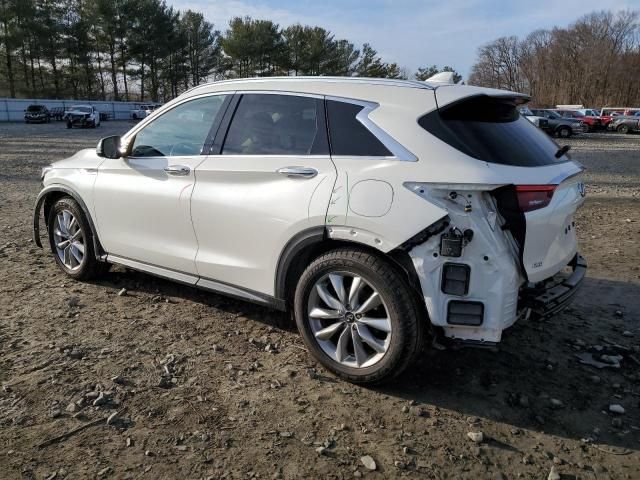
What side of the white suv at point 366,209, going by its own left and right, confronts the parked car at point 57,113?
front

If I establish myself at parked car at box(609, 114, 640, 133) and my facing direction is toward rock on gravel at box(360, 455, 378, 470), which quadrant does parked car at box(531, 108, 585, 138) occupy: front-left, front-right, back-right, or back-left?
front-right

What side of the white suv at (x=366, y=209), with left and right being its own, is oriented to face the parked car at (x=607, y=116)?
right

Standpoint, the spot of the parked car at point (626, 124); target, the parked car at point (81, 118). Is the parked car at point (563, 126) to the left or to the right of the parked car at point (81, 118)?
left

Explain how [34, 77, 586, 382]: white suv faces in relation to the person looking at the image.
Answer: facing away from the viewer and to the left of the viewer

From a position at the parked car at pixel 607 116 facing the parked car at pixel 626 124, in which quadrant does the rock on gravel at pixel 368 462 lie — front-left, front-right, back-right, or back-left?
front-right

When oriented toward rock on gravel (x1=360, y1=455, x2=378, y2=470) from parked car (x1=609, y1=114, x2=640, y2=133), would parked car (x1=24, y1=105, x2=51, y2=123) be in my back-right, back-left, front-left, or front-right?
front-right

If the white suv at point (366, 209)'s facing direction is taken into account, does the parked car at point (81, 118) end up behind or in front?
in front

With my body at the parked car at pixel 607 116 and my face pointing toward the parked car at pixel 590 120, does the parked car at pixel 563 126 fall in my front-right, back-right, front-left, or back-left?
front-left

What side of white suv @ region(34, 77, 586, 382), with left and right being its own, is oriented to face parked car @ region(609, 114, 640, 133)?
right

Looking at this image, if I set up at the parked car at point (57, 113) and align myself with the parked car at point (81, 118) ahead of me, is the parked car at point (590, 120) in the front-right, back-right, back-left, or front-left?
front-left

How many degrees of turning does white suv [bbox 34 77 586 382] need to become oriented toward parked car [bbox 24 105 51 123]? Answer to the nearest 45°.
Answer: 0° — it already faces it

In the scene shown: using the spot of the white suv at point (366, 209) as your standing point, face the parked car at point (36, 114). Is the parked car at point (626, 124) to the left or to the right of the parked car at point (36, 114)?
right
